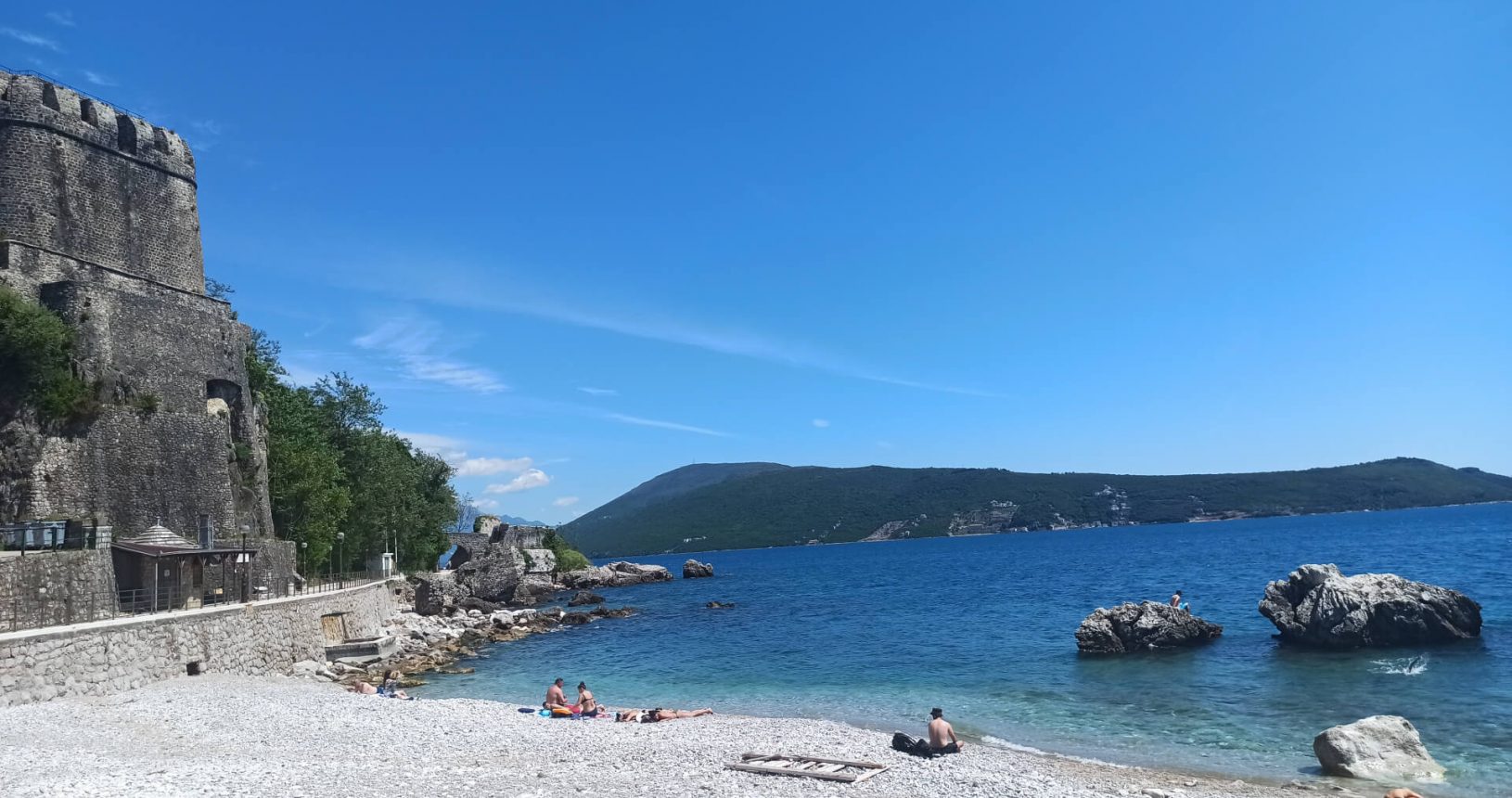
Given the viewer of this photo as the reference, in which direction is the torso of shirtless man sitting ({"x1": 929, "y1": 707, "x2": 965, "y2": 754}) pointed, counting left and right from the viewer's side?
facing away from the viewer and to the right of the viewer

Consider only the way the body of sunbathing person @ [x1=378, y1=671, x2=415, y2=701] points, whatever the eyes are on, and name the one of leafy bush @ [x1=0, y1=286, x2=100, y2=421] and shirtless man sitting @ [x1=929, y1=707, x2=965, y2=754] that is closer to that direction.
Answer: the shirtless man sitting

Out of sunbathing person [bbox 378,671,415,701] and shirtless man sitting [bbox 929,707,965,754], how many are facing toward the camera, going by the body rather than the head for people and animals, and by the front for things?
0

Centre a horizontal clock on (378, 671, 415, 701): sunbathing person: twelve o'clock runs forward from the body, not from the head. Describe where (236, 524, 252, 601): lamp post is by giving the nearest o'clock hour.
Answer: The lamp post is roughly at 8 o'clock from the sunbathing person.

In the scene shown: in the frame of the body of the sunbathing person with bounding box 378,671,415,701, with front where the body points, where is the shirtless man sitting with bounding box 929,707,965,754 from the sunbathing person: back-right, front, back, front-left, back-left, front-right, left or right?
front-right

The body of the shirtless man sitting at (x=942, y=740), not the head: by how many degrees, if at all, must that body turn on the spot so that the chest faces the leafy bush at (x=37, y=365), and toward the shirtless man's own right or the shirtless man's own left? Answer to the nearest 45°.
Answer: approximately 135° to the shirtless man's own left

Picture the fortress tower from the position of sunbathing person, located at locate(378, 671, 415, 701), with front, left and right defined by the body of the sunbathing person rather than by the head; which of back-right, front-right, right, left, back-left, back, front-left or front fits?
back-left

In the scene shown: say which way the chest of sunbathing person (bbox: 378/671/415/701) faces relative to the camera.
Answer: to the viewer's right

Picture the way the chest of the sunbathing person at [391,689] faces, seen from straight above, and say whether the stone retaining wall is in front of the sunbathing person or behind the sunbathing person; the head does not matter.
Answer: behind
